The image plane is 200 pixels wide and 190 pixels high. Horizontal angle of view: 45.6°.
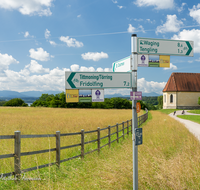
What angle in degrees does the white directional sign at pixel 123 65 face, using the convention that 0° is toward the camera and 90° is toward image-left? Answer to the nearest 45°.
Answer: approximately 45°
